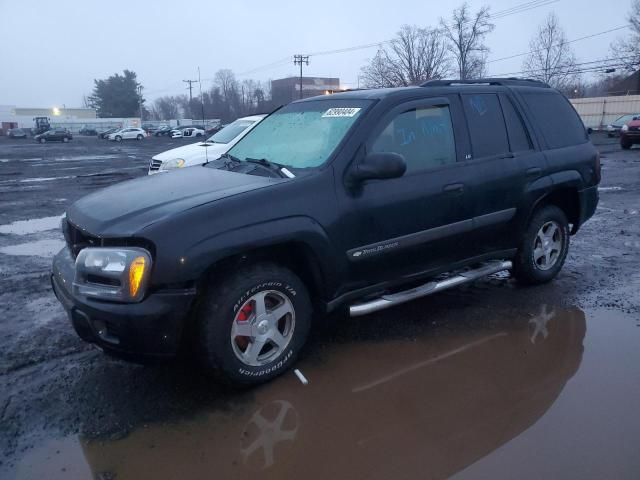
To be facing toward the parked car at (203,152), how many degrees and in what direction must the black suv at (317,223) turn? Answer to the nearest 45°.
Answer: approximately 135° to its right

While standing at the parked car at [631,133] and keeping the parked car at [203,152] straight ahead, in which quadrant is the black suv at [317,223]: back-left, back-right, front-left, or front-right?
front-left

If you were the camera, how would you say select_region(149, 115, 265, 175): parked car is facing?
facing the viewer and to the left of the viewer

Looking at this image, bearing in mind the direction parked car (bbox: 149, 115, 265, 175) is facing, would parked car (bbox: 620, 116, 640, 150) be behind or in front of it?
behind

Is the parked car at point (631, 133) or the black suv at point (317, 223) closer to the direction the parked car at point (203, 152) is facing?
the black suv

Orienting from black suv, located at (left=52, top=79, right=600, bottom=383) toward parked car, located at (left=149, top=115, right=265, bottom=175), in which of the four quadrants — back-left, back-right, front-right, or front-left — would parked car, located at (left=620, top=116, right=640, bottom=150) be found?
front-right

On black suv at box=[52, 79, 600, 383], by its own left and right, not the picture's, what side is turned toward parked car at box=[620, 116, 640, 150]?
back

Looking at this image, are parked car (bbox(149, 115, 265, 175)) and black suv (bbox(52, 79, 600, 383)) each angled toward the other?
no

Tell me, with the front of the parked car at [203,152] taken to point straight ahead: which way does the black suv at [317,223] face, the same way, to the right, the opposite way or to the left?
the same way

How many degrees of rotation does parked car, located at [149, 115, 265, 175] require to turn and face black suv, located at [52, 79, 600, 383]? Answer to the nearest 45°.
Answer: approximately 45° to its left

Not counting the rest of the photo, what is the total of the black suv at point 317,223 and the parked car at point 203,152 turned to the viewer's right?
0
